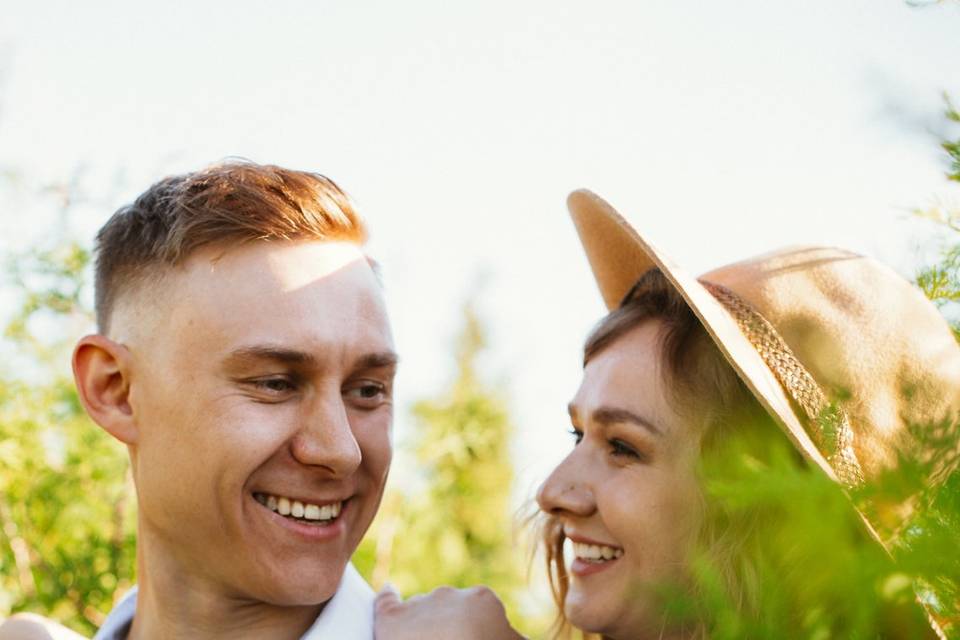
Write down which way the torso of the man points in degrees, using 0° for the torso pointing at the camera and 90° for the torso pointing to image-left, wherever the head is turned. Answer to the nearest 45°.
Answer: approximately 315°

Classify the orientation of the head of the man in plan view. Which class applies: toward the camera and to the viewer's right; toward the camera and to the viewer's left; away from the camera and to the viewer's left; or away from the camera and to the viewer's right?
toward the camera and to the viewer's right
